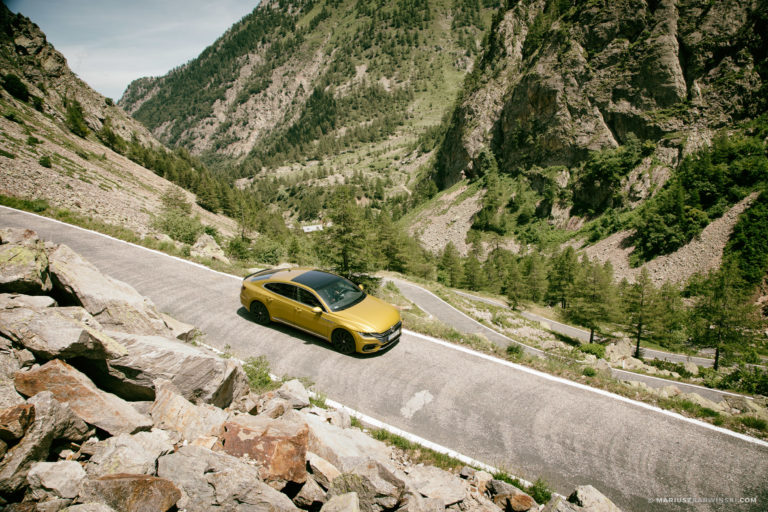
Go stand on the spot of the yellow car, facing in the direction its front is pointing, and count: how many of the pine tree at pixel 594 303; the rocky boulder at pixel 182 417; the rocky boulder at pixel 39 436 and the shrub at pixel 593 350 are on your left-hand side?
2

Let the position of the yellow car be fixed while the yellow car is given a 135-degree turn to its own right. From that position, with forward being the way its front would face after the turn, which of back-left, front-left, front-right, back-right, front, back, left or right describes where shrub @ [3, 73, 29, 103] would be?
front-right

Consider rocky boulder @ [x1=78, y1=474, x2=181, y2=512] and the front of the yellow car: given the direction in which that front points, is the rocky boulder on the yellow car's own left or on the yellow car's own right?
on the yellow car's own right

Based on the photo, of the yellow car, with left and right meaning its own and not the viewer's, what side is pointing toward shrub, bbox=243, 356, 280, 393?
right

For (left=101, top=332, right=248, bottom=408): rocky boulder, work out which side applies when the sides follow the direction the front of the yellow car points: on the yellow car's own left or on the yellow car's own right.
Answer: on the yellow car's own right

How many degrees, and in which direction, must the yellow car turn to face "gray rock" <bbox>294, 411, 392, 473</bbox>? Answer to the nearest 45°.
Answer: approximately 45° to its right

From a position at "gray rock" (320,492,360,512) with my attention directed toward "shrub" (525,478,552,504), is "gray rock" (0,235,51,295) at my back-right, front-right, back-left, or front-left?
back-left

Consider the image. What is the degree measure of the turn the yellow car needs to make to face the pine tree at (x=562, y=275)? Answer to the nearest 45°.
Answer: approximately 90° to its left
